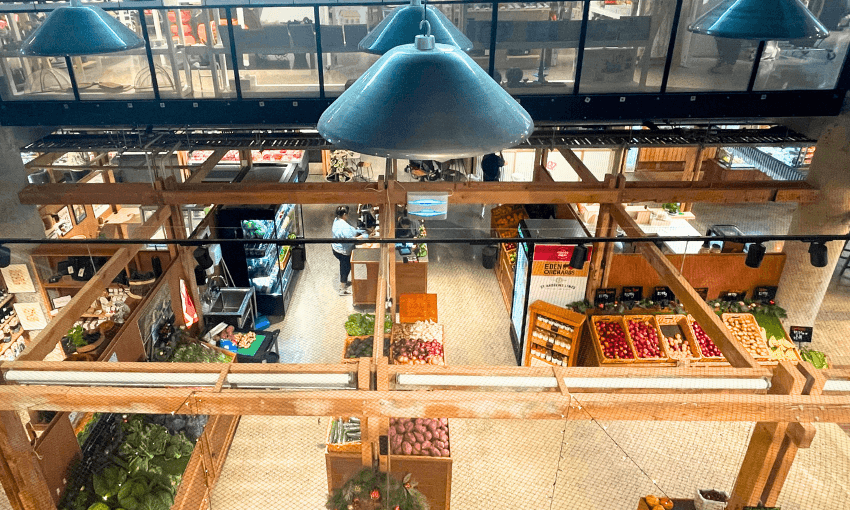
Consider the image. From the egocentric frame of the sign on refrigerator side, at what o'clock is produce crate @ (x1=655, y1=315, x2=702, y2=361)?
The produce crate is roughly at 9 o'clock from the sign on refrigerator side.

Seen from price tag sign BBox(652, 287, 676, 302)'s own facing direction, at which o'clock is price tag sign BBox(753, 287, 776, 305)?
price tag sign BBox(753, 287, 776, 305) is roughly at 8 o'clock from price tag sign BBox(652, 287, 676, 302).

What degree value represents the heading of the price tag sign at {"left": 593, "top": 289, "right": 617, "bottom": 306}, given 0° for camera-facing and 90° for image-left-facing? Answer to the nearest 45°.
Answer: approximately 0°

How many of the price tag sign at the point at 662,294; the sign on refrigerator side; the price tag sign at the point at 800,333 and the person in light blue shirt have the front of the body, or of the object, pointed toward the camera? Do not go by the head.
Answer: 3

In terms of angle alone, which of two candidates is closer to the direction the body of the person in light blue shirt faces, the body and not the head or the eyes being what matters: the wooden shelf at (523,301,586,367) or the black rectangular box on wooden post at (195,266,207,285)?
the wooden shelf

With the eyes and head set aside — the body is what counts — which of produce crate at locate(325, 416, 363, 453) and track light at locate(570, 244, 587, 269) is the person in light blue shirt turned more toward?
the track light

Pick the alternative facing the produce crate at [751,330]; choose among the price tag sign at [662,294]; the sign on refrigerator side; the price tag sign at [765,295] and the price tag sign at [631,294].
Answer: the price tag sign at [765,295]
